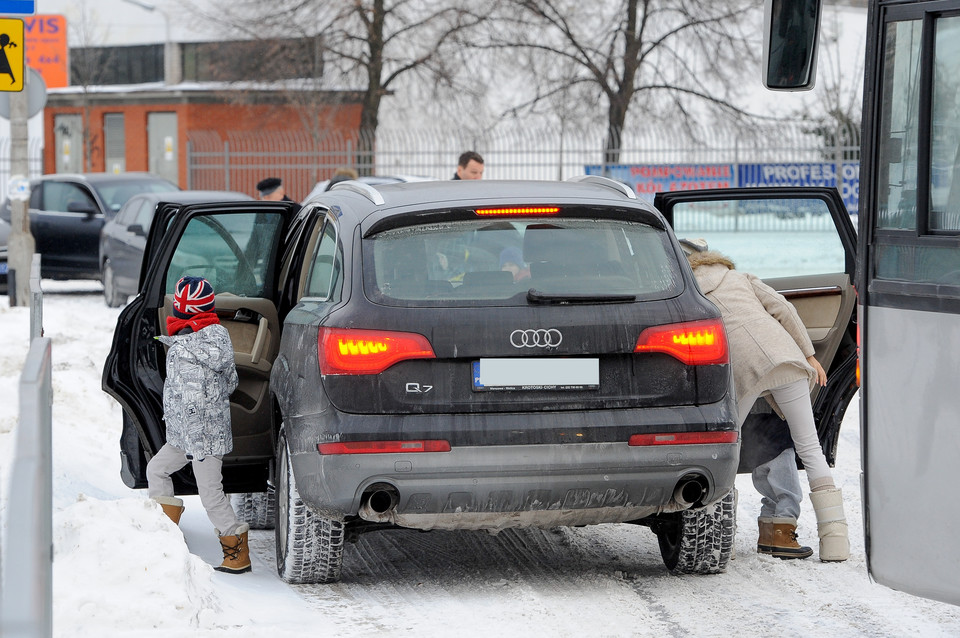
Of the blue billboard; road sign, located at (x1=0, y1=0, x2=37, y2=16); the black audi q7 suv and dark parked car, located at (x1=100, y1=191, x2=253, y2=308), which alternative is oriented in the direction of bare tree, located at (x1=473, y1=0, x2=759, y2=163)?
the black audi q7 suv

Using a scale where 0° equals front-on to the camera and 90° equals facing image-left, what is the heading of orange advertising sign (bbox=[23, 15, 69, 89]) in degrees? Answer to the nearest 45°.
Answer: approximately 0°

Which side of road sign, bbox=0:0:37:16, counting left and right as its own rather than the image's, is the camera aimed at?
front

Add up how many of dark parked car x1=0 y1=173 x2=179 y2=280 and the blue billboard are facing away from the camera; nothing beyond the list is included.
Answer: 0

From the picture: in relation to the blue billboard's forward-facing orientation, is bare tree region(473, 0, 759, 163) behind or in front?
behind

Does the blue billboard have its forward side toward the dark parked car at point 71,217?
no

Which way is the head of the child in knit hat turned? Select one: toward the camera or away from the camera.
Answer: away from the camera

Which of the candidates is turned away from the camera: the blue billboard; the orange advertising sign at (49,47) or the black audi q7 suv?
the black audi q7 suv

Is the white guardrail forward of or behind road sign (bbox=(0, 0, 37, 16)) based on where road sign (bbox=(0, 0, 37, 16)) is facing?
forward

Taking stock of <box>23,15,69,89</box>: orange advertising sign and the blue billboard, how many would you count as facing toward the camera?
2

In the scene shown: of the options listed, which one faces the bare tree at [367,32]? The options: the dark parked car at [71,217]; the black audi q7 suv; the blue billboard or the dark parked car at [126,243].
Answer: the black audi q7 suv

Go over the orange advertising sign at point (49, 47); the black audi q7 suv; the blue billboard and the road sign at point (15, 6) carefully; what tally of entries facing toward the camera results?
3

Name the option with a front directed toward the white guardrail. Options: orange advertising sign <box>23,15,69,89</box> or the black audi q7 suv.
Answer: the orange advertising sign

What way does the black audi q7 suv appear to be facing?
away from the camera

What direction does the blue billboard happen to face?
toward the camera

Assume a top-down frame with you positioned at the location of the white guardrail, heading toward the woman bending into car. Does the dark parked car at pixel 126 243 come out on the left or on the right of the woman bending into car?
left

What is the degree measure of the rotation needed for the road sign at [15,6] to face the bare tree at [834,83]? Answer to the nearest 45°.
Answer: approximately 135° to its left
